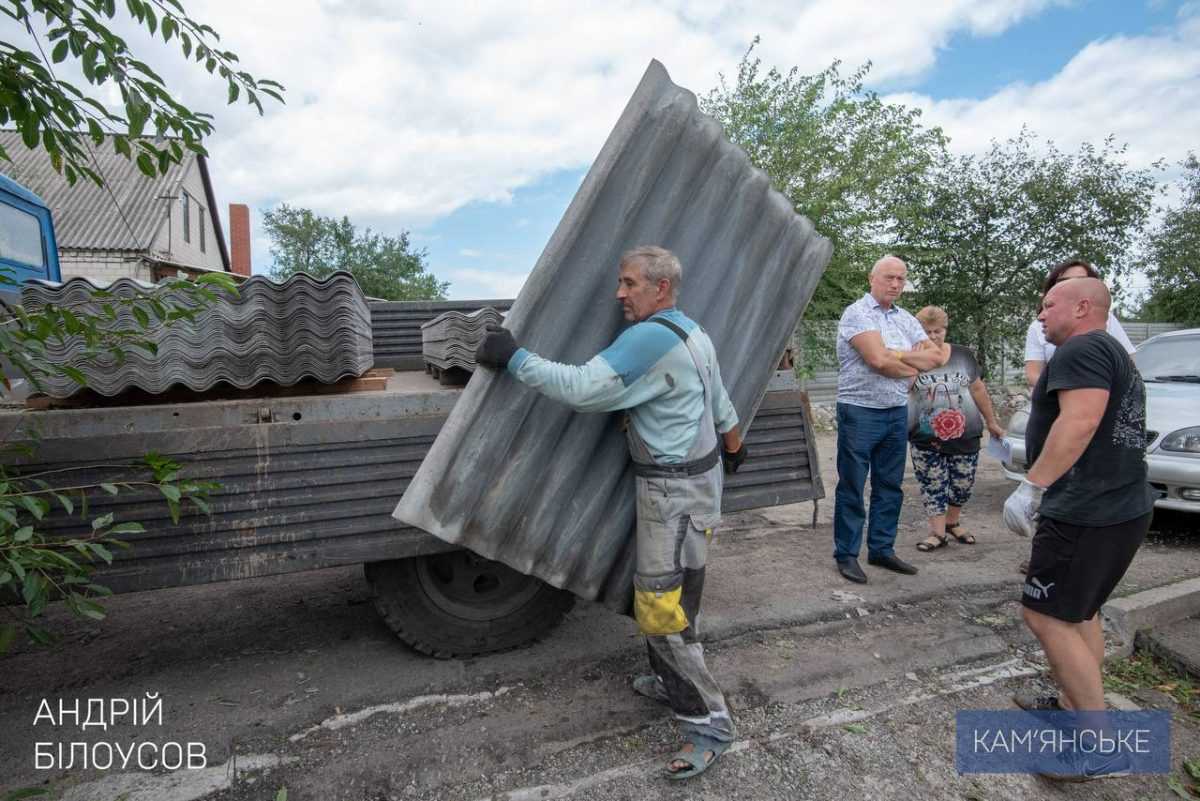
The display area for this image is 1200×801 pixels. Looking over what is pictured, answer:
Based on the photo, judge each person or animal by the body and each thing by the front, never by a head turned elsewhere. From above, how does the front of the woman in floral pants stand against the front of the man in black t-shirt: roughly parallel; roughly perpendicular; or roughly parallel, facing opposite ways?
roughly perpendicular

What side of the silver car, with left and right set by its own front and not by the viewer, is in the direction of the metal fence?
right

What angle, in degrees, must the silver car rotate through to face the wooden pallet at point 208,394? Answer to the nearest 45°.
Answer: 0° — it already faces it

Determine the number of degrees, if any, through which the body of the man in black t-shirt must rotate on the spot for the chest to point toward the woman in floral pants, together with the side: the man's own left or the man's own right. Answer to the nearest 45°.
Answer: approximately 90° to the man's own right

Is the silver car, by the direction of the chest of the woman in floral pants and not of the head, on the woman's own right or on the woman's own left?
on the woman's own left

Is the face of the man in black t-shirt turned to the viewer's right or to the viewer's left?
to the viewer's left

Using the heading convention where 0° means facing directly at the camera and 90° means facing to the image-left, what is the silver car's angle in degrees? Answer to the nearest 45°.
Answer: approximately 45°

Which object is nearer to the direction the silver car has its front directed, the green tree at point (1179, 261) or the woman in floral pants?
the woman in floral pants

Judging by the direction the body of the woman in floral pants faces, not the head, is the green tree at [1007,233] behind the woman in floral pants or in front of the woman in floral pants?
behind

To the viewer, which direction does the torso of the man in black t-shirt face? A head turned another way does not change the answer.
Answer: to the viewer's left

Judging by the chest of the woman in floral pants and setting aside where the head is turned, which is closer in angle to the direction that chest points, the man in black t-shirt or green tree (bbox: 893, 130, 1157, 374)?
the man in black t-shirt

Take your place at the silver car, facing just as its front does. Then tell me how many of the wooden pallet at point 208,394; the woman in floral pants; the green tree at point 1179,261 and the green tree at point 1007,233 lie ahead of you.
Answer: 2

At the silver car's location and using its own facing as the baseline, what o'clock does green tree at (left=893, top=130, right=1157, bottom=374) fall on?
The green tree is roughly at 4 o'clock from the silver car.

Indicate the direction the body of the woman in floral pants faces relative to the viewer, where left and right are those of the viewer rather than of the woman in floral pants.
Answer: facing the viewer
